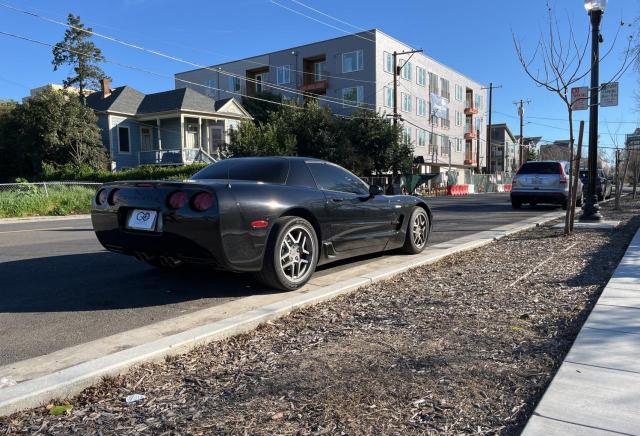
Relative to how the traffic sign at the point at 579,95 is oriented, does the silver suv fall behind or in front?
behind

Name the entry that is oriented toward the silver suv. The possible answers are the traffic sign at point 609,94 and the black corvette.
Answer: the black corvette

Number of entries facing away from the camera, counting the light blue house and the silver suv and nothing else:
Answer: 1

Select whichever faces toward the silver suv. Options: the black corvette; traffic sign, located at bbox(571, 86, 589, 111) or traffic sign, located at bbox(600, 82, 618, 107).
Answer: the black corvette

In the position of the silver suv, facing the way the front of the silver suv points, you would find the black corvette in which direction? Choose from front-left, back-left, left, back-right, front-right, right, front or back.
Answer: back

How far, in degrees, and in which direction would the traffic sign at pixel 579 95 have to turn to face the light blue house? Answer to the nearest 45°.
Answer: approximately 135° to its right

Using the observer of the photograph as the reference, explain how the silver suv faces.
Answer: facing away from the viewer

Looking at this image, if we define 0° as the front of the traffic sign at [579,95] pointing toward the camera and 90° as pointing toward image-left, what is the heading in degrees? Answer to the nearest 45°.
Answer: approximately 0°

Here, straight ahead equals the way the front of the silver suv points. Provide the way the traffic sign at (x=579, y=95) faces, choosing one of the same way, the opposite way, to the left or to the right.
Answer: the opposite way

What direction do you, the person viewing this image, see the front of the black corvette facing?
facing away from the viewer and to the right of the viewer

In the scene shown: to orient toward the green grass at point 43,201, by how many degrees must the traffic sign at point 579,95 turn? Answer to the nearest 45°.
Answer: approximately 90° to its right
